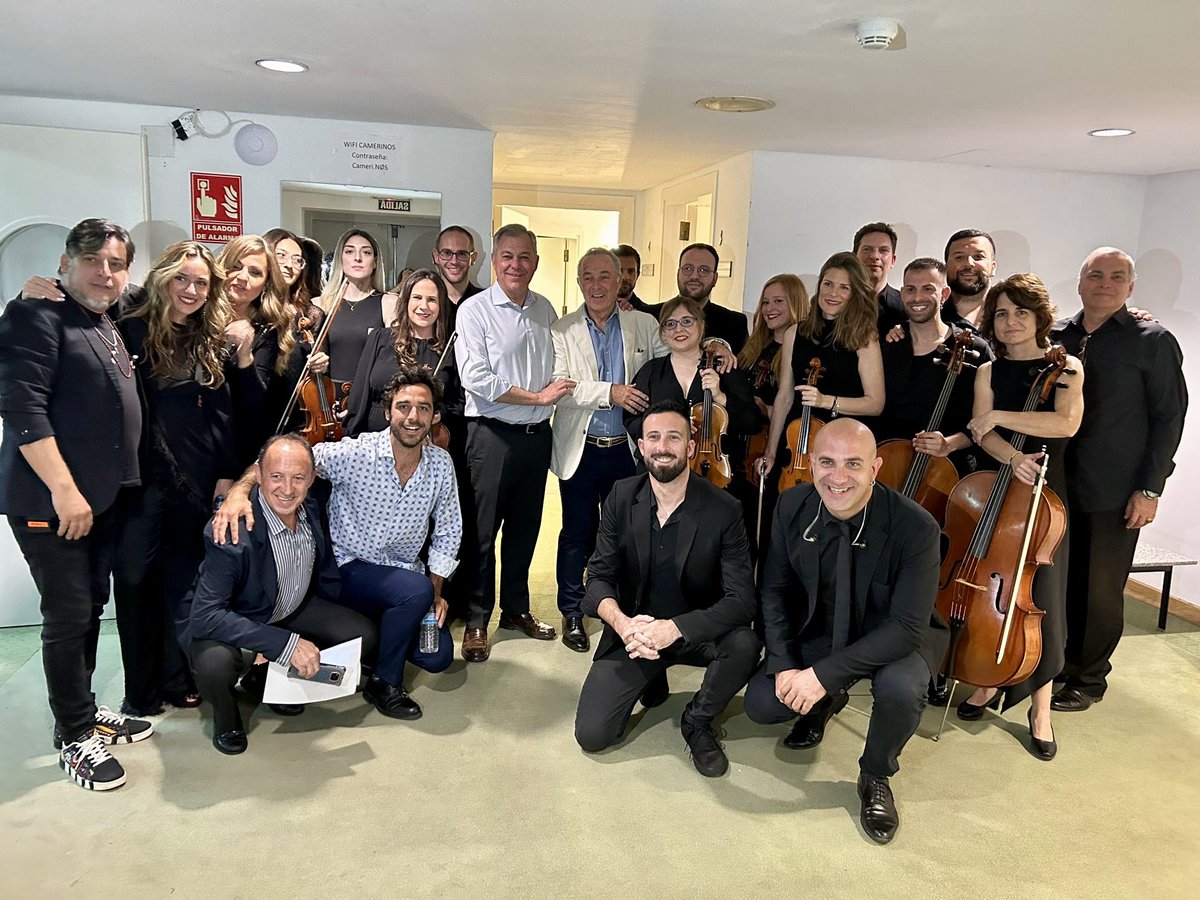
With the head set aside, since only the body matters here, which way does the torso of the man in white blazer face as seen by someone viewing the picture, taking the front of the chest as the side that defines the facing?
toward the camera

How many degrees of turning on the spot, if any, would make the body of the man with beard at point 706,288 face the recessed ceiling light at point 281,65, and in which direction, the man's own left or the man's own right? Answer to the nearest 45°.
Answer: approximately 45° to the man's own right

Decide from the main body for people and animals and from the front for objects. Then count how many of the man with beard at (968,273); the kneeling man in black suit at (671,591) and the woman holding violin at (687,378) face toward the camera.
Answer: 3

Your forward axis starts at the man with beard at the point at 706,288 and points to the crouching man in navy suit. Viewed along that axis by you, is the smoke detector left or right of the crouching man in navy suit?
left

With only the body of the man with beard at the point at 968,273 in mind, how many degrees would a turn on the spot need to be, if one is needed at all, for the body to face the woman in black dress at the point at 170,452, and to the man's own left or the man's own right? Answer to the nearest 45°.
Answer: approximately 45° to the man's own right

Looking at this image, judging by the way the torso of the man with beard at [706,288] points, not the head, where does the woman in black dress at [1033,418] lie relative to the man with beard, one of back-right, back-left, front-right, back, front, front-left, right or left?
front-left

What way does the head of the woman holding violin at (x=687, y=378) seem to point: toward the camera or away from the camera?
toward the camera

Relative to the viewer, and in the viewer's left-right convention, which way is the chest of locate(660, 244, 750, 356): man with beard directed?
facing the viewer

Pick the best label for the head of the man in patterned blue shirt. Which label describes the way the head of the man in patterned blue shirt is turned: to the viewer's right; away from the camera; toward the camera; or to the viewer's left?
toward the camera

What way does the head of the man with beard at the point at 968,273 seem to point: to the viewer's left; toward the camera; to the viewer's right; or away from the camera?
toward the camera

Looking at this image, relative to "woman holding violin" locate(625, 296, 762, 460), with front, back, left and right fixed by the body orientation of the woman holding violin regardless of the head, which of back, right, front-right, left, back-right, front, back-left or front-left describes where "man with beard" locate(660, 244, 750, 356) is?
back

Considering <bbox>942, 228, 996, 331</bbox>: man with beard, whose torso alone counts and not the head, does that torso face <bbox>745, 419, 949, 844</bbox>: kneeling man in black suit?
yes

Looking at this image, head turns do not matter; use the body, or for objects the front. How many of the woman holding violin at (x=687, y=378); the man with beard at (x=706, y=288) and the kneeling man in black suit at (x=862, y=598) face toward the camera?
3

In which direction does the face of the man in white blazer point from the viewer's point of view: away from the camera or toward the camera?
toward the camera

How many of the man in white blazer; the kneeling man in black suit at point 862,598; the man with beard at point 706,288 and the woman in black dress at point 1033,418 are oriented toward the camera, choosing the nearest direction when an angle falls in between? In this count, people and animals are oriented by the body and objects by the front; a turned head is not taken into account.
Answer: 4

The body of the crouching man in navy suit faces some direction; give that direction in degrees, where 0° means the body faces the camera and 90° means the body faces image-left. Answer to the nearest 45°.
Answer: approximately 315°
